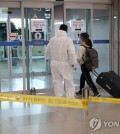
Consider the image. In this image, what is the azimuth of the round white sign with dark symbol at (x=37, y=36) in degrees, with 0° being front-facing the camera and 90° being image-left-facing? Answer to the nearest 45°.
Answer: approximately 0°

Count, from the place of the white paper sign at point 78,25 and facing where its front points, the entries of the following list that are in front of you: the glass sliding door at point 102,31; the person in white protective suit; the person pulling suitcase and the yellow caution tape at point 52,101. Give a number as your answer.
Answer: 3

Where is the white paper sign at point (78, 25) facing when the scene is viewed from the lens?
facing the viewer

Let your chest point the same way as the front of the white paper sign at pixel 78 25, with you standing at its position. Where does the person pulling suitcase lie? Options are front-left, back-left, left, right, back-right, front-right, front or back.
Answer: front

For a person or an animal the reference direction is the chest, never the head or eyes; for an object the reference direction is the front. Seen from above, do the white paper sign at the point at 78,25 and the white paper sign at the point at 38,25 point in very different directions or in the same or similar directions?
same or similar directions

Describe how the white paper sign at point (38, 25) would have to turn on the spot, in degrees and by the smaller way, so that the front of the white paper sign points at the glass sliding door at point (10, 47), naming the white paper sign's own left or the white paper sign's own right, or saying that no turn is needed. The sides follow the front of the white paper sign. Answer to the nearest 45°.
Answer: approximately 135° to the white paper sign's own right

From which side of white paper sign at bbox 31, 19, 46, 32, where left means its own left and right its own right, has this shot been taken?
front

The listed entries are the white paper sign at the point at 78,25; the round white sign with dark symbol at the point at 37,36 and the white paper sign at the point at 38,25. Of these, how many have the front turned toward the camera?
3

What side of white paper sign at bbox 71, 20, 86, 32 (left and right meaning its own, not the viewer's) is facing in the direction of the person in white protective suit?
front

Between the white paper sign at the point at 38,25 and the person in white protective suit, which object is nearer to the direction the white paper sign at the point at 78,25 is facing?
the person in white protective suit

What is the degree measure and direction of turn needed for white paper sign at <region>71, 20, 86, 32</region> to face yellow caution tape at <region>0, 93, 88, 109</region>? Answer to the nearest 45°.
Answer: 0° — it already faces it

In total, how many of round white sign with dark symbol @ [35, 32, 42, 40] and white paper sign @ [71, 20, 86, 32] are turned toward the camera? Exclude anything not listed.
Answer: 2

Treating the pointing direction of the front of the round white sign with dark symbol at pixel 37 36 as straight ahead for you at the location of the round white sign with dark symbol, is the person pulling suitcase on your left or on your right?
on your left

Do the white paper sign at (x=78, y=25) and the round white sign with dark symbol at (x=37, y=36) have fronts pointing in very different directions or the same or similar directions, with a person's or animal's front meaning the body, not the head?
same or similar directions

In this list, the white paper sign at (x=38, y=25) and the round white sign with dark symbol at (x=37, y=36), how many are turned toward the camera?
2
